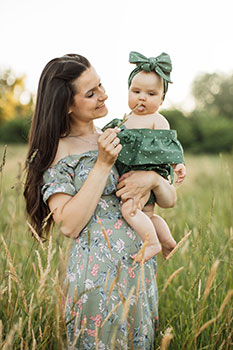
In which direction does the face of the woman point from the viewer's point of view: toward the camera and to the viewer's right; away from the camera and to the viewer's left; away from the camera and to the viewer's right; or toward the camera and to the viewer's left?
toward the camera and to the viewer's right

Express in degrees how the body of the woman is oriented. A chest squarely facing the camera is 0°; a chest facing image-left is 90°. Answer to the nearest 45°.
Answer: approximately 315°
